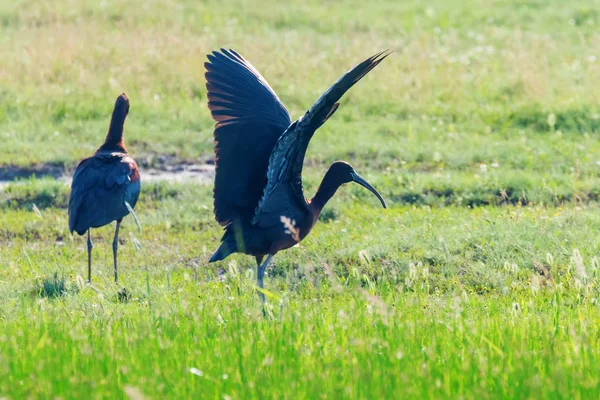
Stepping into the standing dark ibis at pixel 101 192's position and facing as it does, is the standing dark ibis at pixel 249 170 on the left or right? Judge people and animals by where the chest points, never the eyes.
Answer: on its right

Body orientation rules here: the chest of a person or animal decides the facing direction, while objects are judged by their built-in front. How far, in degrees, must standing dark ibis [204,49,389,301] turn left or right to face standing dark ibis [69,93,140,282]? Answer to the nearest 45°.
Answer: approximately 135° to its left

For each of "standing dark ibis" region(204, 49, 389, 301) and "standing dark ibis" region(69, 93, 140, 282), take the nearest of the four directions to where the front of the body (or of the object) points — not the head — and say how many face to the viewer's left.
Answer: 0

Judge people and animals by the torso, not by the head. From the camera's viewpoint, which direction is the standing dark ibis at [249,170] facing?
to the viewer's right

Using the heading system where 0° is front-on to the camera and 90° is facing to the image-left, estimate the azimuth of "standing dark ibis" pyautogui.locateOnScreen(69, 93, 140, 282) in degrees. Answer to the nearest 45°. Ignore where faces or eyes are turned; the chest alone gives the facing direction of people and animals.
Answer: approximately 225°
